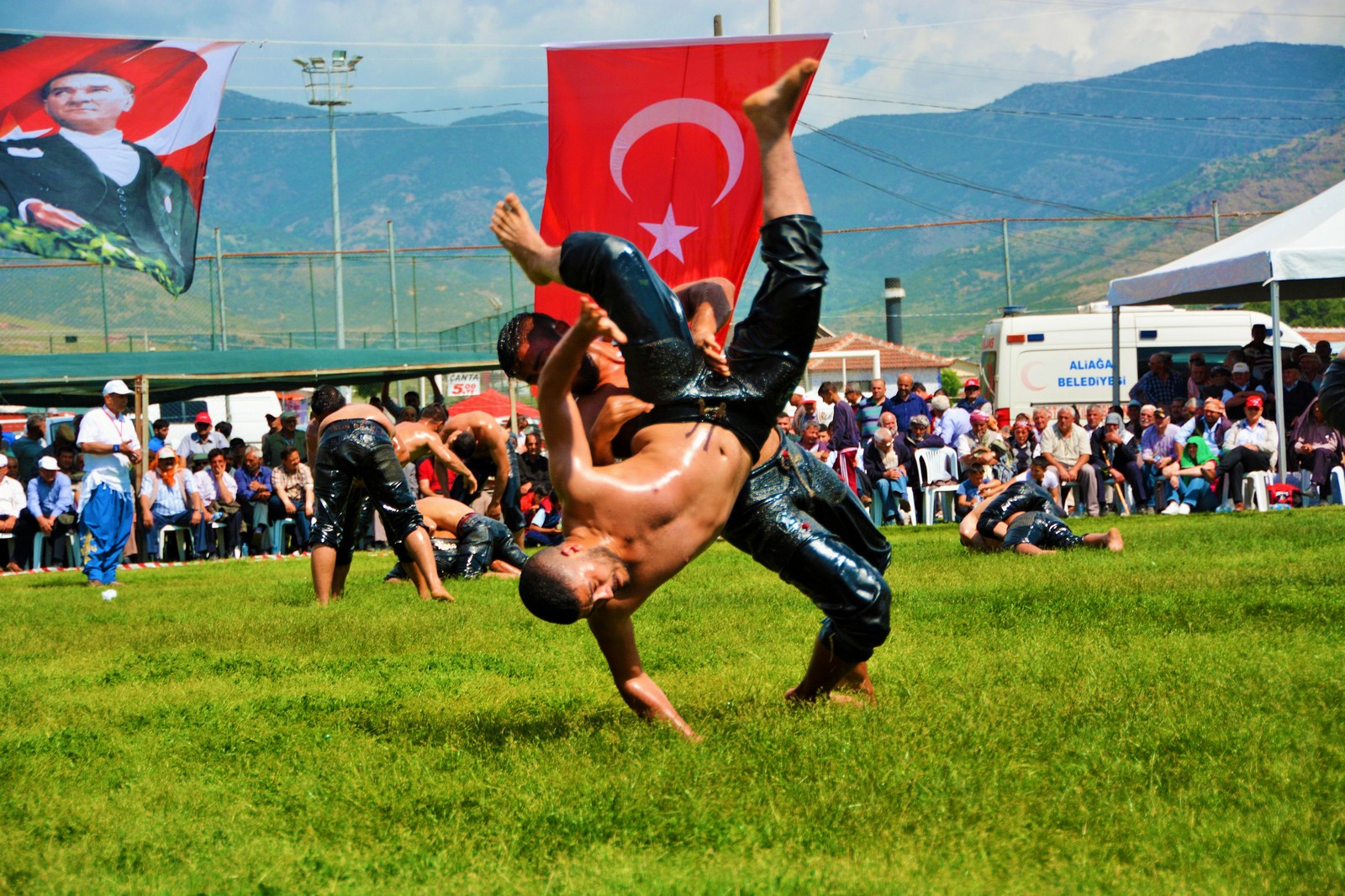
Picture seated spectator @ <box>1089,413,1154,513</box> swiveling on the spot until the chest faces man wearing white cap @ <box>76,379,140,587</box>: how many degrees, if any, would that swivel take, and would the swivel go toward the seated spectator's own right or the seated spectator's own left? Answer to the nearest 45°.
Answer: approximately 45° to the seated spectator's own right

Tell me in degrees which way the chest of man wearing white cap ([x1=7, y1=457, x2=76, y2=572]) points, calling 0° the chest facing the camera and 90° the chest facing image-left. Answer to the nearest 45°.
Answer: approximately 0°

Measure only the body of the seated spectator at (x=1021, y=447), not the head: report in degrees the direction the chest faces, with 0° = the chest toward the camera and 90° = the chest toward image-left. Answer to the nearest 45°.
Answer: approximately 0°

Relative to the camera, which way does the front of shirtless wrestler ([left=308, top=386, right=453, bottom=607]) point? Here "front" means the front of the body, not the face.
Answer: away from the camera
